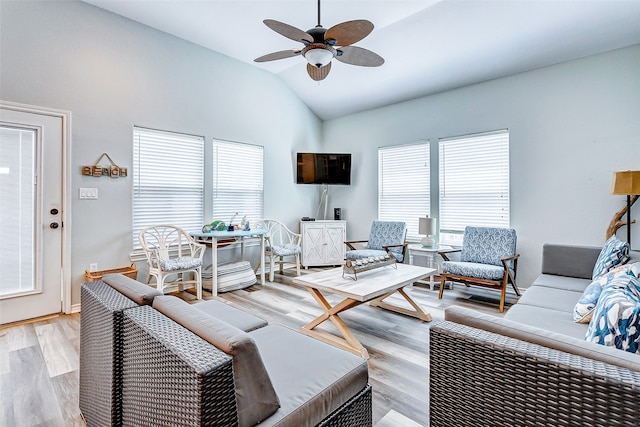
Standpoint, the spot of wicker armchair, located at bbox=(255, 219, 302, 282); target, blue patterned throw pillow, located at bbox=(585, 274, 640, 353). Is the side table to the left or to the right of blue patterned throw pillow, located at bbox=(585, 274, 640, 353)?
left

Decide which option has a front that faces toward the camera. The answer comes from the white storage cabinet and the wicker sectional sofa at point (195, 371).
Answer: the white storage cabinet

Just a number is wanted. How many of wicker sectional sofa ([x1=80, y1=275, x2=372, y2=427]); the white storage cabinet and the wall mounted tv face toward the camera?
2

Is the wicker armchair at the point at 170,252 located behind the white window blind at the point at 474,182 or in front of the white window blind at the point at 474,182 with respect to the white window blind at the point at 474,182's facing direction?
in front

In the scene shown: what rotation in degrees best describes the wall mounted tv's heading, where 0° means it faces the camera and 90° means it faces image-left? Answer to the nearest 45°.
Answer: approximately 0°

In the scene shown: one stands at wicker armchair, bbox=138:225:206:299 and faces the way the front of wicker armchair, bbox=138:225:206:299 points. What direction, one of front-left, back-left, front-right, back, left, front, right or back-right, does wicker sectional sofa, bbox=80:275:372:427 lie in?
front-right

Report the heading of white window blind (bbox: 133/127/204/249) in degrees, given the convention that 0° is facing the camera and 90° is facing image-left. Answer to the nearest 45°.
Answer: approximately 315°

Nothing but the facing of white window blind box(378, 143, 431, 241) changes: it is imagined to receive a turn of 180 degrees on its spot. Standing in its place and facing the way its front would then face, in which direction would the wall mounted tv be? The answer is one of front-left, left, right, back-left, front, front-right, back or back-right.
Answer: back-left

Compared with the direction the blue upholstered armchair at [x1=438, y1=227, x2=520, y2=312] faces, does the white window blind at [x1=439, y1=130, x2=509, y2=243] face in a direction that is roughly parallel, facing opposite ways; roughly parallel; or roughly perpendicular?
roughly parallel

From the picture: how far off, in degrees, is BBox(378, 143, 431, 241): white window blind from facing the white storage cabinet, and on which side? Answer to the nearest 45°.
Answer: approximately 45° to its right

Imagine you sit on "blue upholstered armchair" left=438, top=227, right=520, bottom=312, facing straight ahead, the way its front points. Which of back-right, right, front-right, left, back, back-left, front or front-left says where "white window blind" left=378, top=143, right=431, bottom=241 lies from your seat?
right

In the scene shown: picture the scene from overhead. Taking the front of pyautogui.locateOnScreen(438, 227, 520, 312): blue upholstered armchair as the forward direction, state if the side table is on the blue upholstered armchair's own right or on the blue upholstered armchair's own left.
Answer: on the blue upholstered armchair's own right

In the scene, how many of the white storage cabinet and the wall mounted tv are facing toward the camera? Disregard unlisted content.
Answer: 2

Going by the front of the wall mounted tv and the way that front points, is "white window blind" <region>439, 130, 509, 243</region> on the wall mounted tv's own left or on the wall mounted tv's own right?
on the wall mounted tv's own left

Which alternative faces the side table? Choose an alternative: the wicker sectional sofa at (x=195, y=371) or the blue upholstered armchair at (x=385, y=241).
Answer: the wicker sectional sofa

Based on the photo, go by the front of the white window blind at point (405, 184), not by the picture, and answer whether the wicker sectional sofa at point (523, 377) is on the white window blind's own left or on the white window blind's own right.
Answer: on the white window blind's own left
